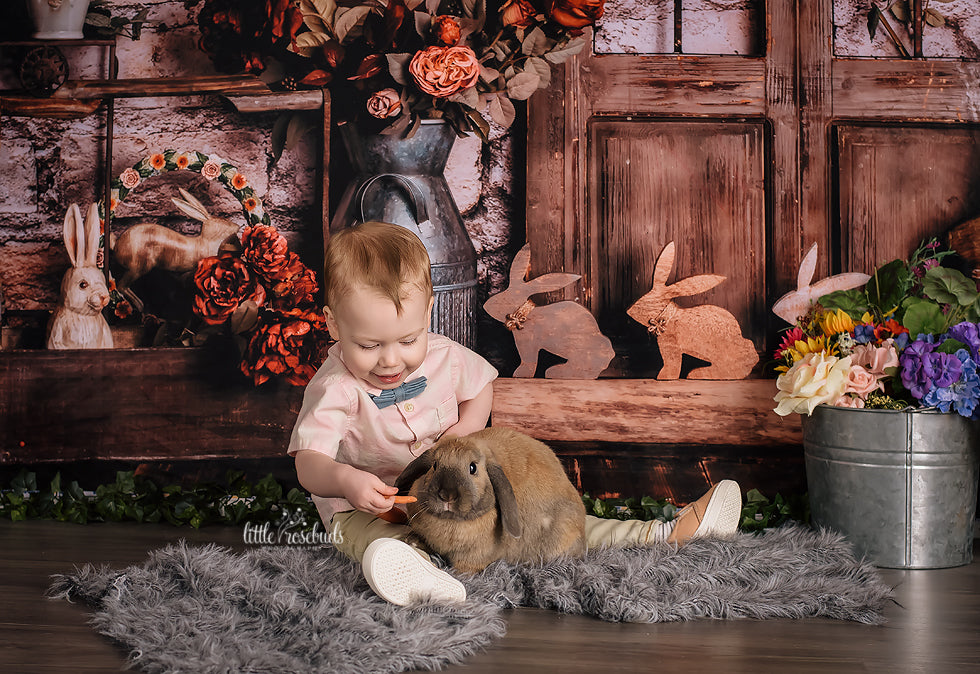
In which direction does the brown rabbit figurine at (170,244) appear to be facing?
to the viewer's right

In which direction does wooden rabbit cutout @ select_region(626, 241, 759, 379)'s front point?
to the viewer's left

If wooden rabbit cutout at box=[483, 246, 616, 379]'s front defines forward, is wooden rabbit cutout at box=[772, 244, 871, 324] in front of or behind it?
behind

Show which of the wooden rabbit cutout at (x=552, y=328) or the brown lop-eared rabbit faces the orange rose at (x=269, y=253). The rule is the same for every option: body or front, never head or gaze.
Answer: the wooden rabbit cutout

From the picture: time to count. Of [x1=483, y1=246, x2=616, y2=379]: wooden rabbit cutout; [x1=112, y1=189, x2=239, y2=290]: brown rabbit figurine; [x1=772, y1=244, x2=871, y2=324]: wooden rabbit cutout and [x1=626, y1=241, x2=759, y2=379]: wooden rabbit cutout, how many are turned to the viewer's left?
3

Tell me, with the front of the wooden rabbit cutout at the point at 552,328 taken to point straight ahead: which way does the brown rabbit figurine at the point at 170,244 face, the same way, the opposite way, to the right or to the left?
the opposite way

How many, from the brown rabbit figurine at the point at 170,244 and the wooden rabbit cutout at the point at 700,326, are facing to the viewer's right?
1

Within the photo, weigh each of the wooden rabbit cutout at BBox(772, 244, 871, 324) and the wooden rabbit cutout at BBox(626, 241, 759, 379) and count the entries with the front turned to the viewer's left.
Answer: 2

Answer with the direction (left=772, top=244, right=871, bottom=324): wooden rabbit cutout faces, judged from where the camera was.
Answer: facing to the left of the viewer

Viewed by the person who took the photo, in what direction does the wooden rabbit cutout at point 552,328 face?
facing to the left of the viewer
